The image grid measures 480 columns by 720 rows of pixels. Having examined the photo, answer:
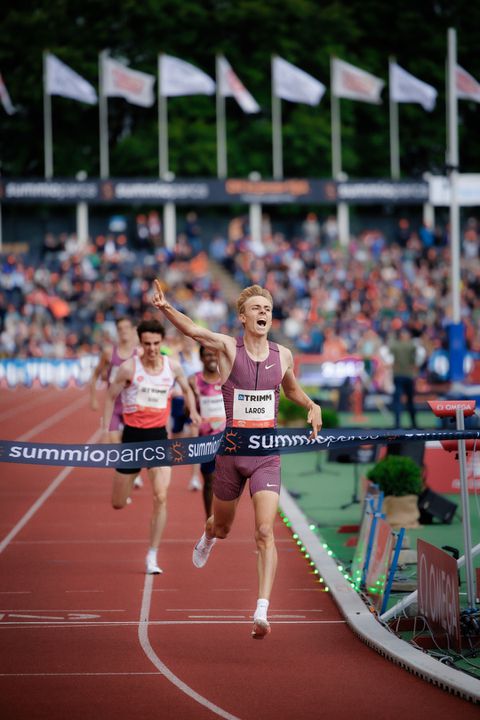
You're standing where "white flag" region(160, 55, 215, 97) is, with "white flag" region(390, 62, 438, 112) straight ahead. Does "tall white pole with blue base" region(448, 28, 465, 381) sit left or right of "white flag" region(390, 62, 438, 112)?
right

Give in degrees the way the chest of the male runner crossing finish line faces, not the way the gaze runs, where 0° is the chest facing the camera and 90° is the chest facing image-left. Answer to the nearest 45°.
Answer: approximately 0°

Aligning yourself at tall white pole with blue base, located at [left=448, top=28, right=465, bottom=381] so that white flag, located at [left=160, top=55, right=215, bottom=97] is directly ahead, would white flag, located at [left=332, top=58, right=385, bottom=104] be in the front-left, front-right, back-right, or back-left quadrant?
front-right

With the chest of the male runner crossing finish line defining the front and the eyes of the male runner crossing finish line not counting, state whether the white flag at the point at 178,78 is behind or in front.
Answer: behind

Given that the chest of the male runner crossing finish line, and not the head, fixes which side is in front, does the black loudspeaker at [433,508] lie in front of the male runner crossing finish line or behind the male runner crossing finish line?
behind

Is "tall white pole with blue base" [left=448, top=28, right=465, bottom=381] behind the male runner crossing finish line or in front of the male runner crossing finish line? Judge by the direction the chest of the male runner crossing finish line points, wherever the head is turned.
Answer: behind

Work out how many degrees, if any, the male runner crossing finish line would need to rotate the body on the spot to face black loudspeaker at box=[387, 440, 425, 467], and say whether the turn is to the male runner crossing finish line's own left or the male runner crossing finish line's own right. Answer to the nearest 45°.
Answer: approximately 180°

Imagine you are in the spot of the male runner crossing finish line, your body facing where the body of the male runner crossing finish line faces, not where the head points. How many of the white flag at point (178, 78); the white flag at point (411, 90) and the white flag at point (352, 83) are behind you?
3

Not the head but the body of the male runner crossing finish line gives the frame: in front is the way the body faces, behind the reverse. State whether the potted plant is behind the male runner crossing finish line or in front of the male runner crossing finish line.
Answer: behind

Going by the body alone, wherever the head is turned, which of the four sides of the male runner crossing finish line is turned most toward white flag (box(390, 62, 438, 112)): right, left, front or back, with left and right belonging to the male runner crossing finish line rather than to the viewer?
back

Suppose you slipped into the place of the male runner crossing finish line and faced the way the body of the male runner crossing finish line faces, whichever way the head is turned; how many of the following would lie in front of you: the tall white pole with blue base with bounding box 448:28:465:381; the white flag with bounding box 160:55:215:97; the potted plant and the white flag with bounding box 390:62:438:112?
0
